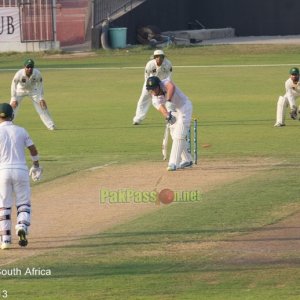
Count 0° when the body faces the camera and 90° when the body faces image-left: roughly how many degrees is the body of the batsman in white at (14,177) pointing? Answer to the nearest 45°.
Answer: approximately 180°

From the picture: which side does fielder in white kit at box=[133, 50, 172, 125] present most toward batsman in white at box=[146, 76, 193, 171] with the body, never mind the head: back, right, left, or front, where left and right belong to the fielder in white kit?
front

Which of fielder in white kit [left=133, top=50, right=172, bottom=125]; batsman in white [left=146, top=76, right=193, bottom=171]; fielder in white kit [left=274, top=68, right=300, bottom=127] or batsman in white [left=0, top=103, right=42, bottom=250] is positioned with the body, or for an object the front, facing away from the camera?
batsman in white [left=0, top=103, right=42, bottom=250]

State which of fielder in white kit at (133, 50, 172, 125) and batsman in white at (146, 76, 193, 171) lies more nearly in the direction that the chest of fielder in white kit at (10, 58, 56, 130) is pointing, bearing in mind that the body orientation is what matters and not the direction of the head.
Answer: the batsman in white

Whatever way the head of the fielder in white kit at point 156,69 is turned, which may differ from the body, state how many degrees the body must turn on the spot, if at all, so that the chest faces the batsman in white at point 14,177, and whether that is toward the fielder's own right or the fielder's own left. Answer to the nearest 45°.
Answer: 0° — they already face them

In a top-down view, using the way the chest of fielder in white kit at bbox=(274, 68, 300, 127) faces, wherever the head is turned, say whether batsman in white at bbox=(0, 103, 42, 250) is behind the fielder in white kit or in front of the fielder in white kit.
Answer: in front

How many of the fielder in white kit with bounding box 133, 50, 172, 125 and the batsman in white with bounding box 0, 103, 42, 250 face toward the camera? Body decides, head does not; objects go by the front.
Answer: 1

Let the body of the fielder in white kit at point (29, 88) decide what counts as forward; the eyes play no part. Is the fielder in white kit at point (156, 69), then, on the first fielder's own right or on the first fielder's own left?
on the first fielder's own left

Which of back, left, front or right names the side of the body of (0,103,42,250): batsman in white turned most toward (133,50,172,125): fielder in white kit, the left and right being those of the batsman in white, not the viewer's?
front
